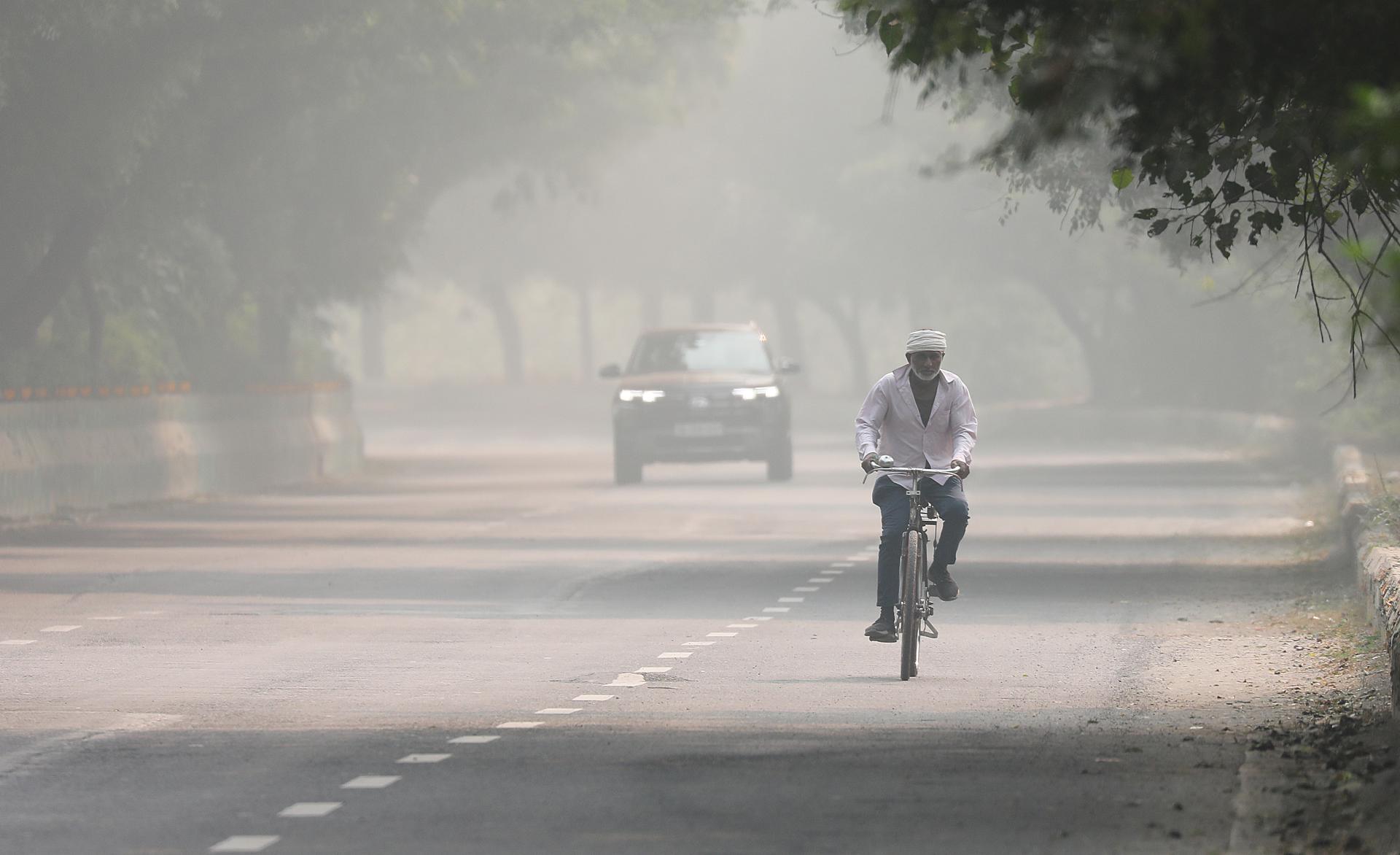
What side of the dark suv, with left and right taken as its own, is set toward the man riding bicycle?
front

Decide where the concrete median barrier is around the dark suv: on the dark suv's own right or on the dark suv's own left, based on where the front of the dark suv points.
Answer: on the dark suv's own right

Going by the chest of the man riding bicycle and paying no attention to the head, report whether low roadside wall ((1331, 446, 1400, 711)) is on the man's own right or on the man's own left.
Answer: on the man's own left

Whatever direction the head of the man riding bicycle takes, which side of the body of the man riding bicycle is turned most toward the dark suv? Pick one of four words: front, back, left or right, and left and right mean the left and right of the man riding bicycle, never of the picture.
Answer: back

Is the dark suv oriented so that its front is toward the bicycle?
yes

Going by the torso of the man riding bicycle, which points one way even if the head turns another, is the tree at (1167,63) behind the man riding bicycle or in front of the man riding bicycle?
in front

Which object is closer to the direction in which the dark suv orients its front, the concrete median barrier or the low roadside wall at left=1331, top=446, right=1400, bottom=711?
the low roadside wall

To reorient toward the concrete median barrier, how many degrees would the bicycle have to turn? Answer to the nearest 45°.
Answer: approximately 135° to its right

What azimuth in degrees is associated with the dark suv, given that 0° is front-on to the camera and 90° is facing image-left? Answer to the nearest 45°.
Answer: approximately 0°
